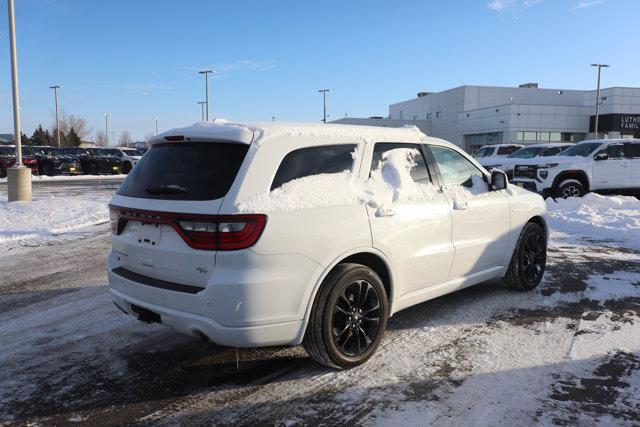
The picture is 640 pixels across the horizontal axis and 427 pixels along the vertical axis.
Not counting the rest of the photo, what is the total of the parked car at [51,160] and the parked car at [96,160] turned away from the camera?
0

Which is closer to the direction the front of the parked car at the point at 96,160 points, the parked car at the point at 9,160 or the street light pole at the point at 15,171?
the street light pole

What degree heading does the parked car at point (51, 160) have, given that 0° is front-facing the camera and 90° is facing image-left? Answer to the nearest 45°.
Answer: approximately 315°

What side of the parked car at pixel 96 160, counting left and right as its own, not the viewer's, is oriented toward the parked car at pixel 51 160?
right

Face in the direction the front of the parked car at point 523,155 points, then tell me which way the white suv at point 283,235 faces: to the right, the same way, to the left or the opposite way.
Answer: the opposite way

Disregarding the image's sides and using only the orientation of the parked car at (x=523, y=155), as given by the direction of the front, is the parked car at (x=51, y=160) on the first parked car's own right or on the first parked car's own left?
on the first parked car's own right

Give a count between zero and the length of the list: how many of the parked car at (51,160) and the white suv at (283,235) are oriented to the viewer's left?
0

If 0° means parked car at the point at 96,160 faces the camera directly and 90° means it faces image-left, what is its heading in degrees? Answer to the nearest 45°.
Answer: approximately 315°

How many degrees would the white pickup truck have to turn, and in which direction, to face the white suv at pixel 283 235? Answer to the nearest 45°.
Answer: approximately 45° to its left

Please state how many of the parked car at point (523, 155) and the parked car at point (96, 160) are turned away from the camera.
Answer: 0

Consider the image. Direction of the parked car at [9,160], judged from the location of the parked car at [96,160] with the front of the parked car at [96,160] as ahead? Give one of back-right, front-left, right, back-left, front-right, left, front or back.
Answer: right

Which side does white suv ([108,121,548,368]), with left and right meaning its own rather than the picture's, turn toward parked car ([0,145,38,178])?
left

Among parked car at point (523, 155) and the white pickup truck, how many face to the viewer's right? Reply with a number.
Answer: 0

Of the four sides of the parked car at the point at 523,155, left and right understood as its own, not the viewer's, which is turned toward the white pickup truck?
left

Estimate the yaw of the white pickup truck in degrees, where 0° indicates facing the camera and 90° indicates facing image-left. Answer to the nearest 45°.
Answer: approximately 45°
